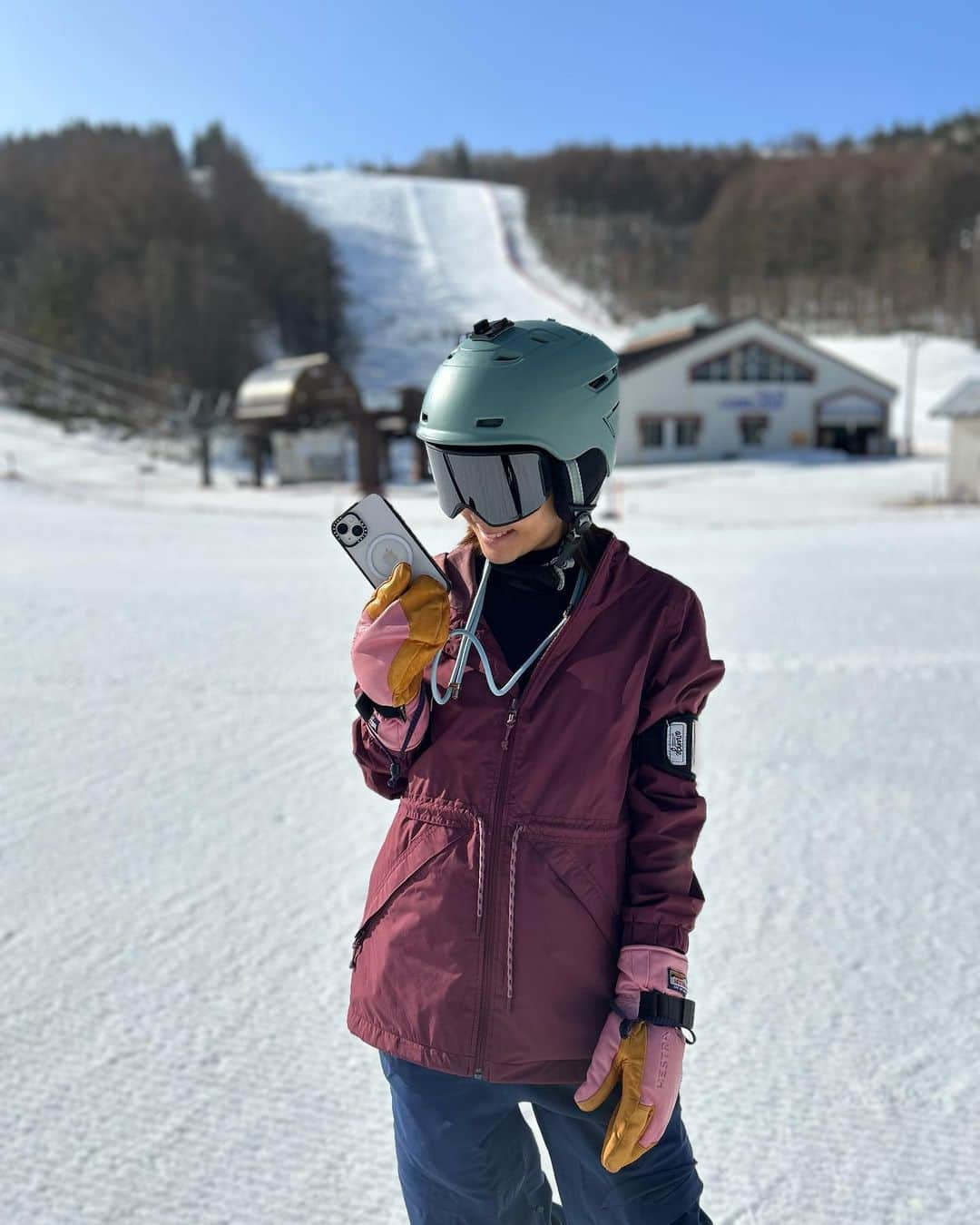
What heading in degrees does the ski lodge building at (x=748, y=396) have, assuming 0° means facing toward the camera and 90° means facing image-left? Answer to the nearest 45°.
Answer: approximately 0°

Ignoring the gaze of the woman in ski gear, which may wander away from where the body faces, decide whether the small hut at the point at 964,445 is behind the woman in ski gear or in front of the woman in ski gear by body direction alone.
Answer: behind

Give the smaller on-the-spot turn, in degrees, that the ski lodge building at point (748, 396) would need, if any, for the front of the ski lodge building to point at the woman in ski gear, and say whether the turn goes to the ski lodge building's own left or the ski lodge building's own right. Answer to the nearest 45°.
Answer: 0° — it already faces them

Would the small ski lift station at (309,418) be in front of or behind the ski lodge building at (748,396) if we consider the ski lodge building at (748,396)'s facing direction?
in front

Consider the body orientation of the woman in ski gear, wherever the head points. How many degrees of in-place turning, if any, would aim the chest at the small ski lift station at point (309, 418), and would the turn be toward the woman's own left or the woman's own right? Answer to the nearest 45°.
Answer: approximately 135° to the woman's own right

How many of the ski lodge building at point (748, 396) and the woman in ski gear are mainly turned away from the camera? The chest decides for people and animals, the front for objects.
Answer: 0

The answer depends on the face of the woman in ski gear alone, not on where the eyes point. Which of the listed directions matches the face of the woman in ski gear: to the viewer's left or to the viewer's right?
to the viewer's left

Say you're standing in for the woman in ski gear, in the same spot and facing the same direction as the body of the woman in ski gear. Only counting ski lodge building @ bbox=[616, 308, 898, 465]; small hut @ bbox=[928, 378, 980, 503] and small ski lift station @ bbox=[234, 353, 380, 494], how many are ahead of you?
0

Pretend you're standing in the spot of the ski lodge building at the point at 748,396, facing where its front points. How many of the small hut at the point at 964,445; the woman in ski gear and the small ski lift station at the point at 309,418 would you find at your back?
0

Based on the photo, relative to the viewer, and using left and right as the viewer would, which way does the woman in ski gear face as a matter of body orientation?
facing the viewer and to the left of the viewer
